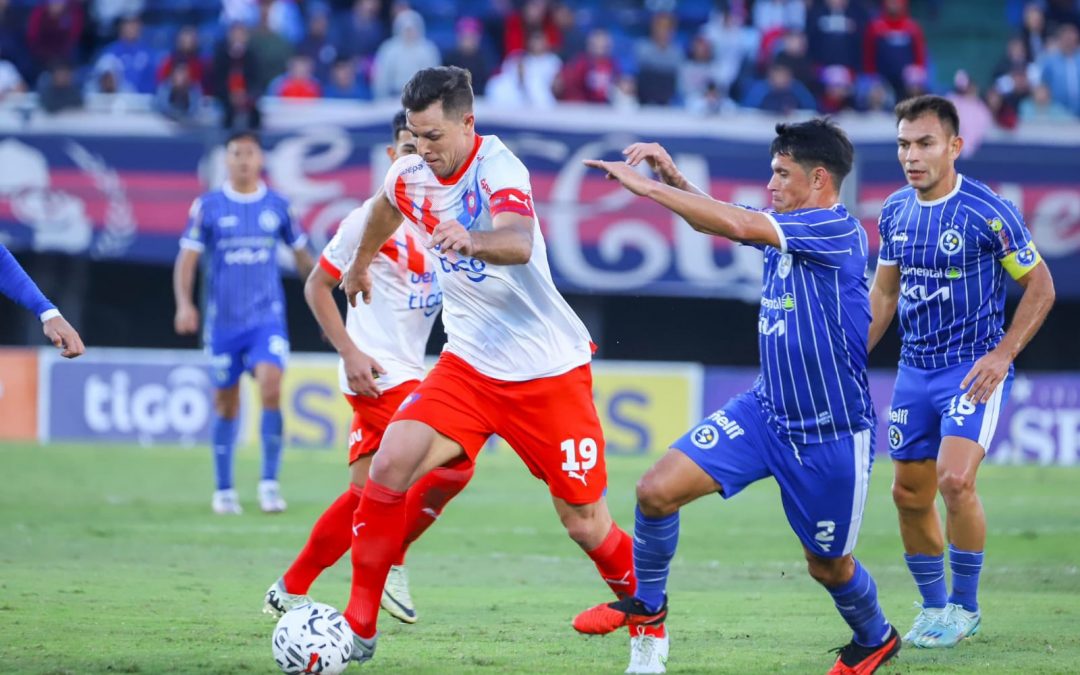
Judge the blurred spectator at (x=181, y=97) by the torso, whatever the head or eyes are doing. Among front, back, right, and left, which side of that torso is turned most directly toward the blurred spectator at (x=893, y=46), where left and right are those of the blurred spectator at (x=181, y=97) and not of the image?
left

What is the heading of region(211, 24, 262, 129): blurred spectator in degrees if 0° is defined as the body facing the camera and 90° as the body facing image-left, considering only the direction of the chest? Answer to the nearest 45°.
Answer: approximately 0°

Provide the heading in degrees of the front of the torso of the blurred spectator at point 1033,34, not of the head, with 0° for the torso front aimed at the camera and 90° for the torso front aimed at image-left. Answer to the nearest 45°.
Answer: approximately 0°

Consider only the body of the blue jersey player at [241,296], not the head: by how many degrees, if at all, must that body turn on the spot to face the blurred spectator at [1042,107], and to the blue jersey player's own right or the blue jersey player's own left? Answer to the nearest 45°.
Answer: approximately 135° to the blue jersey player's own left

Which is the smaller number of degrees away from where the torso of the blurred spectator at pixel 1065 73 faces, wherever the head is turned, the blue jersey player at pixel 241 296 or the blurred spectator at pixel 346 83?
the blue jersey player

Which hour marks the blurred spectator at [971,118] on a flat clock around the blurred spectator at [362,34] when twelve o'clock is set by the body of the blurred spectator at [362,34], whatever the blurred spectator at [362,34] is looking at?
the blurred spectator at [971,118] is roughly at 10 o'clock from the blurred spectator at [362,34].

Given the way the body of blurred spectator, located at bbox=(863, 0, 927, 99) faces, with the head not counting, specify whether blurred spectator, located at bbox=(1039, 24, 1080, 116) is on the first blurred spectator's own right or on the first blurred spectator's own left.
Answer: on the first blurred spectator's own left

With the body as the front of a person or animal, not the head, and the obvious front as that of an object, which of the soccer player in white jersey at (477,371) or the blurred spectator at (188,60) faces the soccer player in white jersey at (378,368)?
the blurred spectator

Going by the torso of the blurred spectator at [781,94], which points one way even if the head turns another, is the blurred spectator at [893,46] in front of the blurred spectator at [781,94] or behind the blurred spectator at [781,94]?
behind
